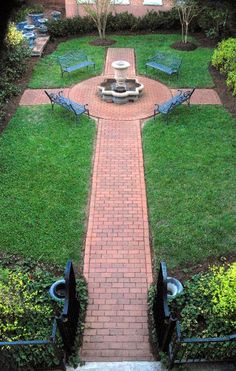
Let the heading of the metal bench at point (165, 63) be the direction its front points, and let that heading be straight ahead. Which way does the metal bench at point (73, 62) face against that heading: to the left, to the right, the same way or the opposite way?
to the left

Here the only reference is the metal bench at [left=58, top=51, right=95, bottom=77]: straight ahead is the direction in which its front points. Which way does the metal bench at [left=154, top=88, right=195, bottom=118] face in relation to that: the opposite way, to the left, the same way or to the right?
the opposite way

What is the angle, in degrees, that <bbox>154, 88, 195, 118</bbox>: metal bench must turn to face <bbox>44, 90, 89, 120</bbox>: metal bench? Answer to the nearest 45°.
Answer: approximately 45° to its left

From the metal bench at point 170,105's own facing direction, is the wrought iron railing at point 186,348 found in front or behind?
behind

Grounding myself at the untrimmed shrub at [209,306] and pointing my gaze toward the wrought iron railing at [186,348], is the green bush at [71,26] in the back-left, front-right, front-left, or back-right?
back-right

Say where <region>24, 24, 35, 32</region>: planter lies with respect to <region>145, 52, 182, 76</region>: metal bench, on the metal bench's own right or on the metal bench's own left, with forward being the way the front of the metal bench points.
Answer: on the metal bench's own right

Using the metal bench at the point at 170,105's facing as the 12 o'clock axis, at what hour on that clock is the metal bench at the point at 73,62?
the metal bench at the point at 73,62 is roughly at 12 o'clock from the metal bench at the point at 170,105.

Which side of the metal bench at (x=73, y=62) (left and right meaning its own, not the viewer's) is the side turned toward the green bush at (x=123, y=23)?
left

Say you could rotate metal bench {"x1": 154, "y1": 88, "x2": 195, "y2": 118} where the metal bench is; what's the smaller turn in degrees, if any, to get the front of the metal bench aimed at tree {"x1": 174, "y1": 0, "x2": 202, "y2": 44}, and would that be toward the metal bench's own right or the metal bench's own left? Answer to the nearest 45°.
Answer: approximately 45° to the metal bench's own right

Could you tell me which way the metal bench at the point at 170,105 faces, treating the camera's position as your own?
facing away from the viewer and to the left of the viewer

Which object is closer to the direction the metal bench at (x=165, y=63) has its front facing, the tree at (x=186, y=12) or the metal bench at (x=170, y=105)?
the metal bench

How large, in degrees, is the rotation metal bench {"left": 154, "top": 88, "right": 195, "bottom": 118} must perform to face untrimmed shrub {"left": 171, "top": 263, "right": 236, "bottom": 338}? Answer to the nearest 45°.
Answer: approximately 135° to its left

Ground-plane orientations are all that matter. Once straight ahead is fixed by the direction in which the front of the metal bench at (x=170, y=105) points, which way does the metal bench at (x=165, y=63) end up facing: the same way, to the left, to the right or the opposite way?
to the left

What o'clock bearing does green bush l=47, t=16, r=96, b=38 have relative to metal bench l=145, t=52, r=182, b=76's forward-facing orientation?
The green bush is roughly at 3 o'clock from the metal bench.

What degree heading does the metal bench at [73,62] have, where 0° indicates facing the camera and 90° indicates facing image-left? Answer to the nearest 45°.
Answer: approximately 315°

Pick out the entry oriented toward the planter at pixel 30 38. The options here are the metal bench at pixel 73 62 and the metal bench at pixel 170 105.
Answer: the metal bench at pixel 170 105
